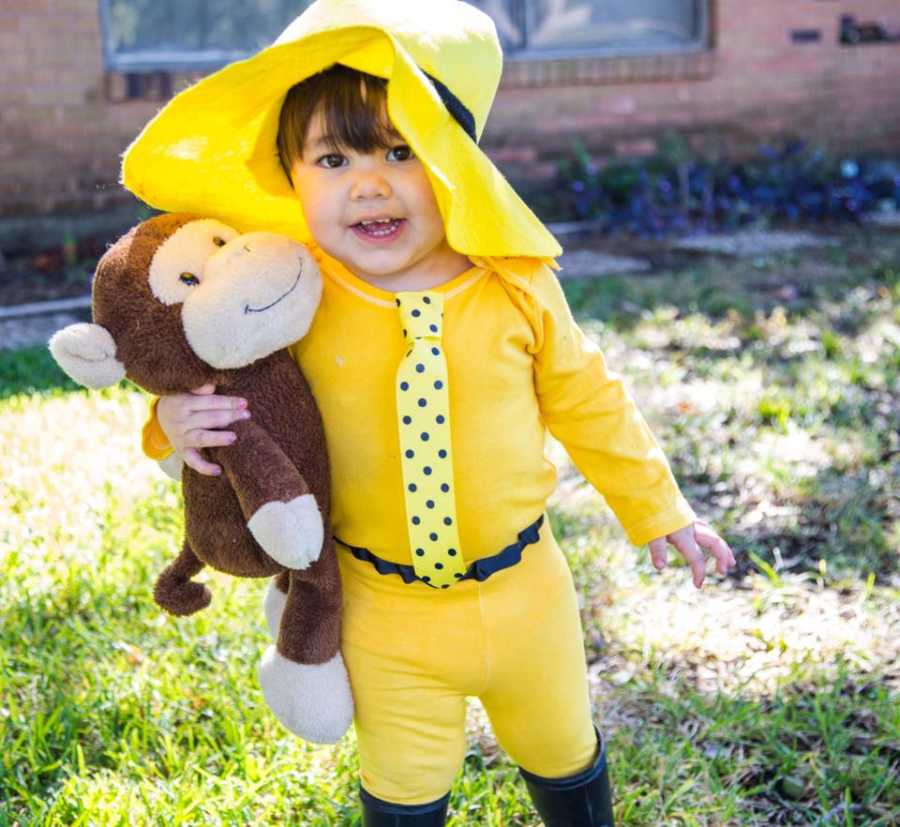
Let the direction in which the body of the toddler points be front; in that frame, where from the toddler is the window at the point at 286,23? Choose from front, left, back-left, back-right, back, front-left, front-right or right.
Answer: back

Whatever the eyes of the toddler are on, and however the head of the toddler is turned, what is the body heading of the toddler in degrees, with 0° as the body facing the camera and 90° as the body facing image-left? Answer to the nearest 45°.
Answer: approximately 0°

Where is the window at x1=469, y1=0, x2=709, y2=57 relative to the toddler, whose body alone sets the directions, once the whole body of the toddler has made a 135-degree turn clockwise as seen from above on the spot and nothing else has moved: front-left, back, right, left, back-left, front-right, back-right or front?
front-right
